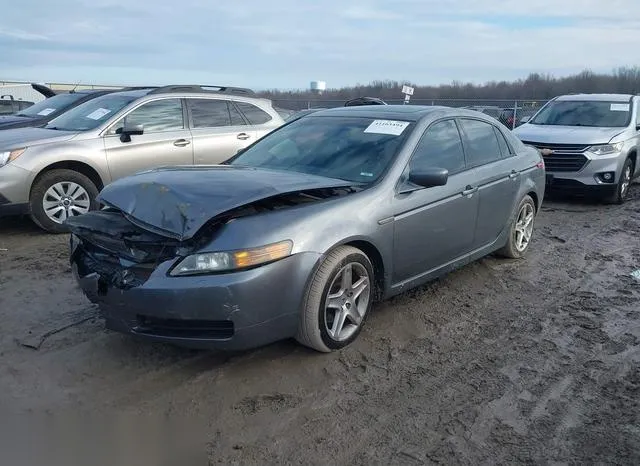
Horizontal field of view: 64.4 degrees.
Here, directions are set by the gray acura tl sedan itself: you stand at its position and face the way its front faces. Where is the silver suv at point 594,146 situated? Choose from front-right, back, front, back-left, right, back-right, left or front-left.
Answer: back

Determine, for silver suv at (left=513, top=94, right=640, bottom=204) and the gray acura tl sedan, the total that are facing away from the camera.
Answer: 0

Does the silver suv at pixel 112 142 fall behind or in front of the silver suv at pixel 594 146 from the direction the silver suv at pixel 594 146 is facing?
in front

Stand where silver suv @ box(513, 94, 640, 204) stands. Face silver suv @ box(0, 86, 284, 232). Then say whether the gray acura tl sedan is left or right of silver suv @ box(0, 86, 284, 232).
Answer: left

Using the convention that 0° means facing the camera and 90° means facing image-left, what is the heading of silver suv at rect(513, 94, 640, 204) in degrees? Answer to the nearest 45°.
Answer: approximately 45°

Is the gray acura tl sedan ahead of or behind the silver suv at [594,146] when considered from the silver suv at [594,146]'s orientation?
ahead

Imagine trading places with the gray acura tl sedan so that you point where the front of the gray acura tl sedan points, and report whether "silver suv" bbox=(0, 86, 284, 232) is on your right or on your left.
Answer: on your right
